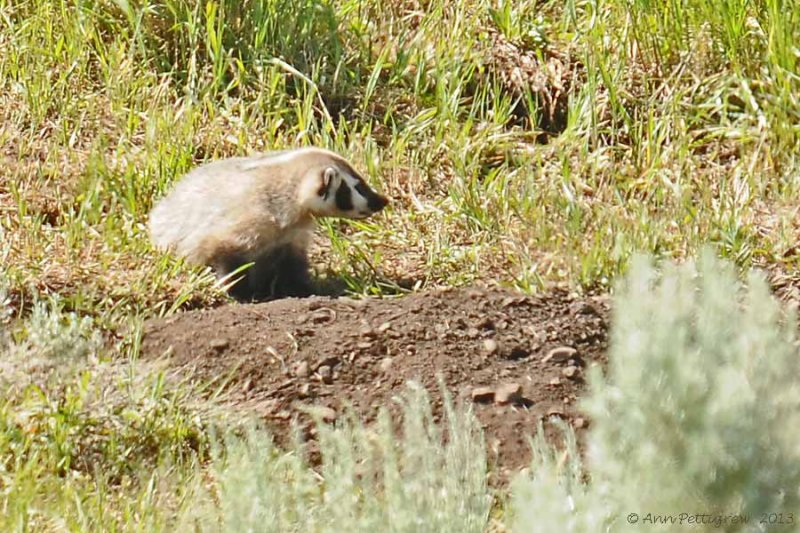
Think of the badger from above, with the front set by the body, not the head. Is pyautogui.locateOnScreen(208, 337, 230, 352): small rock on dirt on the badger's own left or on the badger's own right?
on the badger's own right

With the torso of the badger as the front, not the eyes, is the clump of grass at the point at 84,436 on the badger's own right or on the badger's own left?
on the badger's own right

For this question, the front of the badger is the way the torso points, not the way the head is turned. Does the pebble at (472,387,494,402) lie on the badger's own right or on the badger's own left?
on the badger's own right

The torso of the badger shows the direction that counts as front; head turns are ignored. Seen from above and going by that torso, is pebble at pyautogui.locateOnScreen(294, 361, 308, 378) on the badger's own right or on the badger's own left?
on the badger's own right

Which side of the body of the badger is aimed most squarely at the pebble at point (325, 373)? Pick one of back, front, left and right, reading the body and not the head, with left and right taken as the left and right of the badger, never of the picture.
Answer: right

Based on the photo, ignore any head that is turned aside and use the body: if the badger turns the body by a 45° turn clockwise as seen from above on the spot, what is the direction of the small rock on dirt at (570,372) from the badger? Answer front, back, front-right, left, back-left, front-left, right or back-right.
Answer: front

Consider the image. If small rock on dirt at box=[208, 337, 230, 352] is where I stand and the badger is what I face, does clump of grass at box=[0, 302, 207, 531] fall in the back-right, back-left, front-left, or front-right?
back-left

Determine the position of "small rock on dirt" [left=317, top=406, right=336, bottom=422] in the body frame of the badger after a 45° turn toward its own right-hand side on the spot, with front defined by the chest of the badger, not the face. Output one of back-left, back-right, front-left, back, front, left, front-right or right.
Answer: front-right

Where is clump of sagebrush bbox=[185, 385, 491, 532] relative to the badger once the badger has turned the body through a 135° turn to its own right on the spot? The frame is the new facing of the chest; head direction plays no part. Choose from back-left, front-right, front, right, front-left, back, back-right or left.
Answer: front-left

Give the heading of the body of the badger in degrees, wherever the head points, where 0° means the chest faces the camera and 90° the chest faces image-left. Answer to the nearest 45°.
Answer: approximately 270°

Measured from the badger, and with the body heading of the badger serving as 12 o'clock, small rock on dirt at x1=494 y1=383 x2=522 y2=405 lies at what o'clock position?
The small rock on dirt is roughly at 2 o'clock from the badger.
